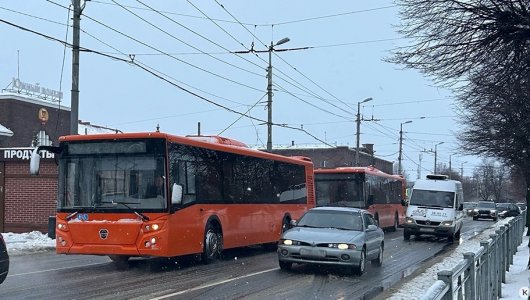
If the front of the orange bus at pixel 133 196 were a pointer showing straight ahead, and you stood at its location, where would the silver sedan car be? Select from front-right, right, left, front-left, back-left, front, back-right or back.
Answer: front-left

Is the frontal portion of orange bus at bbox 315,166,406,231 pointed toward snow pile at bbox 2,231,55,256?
yes

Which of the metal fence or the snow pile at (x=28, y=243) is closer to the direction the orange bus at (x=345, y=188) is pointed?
the snow pile

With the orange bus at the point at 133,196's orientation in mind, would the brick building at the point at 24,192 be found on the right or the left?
on its right

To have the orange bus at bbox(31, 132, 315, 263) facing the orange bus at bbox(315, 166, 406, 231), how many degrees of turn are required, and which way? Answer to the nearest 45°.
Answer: approximately 180°

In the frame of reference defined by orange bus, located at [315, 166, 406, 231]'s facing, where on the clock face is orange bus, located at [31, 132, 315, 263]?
orange bus, located at [31, 132, 315, 263] is roughly at 11 o'clock from orange bus, located at [315, 166, 406, 231].

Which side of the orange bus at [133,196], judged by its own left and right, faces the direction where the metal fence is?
left

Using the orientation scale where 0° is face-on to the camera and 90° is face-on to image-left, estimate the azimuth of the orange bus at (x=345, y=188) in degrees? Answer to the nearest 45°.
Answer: approximately 45°

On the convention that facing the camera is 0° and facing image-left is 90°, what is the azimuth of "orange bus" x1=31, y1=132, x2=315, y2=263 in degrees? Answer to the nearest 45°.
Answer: approximately 45°

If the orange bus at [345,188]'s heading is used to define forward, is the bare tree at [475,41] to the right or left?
on its left

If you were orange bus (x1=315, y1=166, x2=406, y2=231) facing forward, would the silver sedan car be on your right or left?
on your left
